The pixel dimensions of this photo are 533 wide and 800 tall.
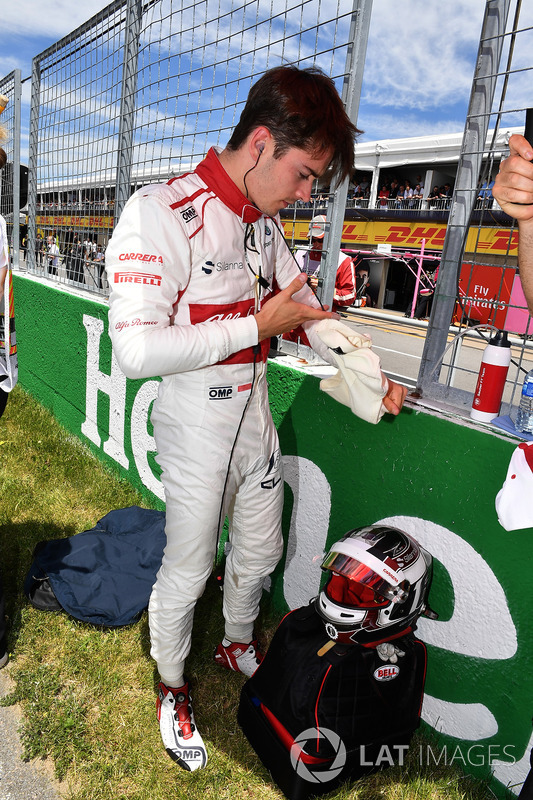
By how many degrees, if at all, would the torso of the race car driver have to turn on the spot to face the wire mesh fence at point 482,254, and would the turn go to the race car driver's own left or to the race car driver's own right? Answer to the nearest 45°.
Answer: approximately 45° to the race car driver's own left

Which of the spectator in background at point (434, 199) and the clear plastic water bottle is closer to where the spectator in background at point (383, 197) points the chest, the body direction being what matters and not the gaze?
the clear plastic water bottle

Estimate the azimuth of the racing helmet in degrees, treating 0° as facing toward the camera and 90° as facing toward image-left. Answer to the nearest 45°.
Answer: approximately 45°

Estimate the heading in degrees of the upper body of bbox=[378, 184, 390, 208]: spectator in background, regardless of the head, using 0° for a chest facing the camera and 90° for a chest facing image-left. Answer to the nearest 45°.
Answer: approximately 0°

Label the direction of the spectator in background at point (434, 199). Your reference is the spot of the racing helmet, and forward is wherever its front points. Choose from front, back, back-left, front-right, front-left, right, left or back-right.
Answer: back-right

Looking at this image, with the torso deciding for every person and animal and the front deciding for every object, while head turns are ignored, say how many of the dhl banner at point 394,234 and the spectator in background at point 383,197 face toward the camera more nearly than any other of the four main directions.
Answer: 2

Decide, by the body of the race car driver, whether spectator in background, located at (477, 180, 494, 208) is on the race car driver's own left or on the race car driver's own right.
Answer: on the race car driver's own left

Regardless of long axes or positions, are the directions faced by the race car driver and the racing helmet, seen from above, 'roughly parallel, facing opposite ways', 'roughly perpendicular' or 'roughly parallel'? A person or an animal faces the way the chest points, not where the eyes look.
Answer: roughly perpendicular

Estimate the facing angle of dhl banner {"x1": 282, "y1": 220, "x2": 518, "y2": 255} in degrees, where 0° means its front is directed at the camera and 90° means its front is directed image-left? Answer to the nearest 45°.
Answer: approximately 0°
